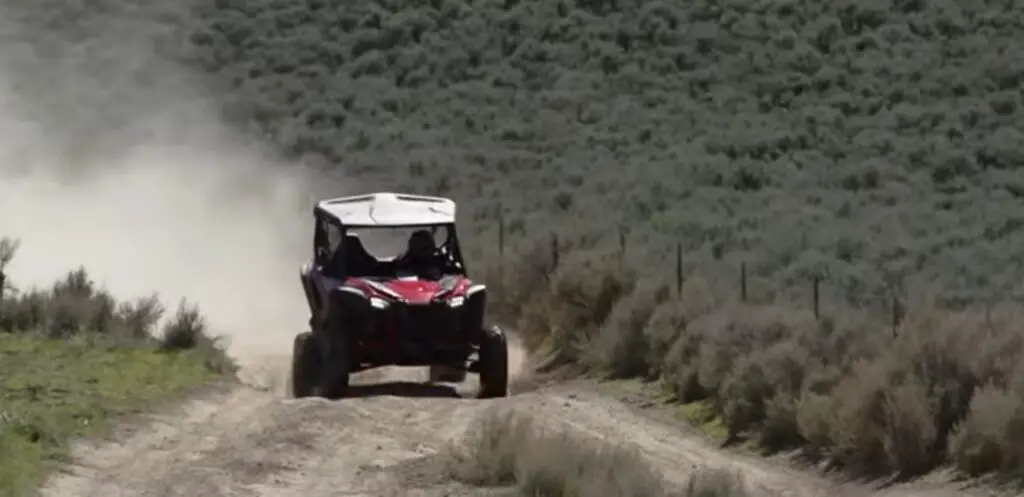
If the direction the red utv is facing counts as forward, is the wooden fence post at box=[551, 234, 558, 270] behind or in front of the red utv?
behind

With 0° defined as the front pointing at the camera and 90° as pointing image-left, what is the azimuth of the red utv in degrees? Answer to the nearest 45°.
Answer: approximately 0°

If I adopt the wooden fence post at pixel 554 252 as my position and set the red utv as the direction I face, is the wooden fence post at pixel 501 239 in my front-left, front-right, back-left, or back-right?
back-right

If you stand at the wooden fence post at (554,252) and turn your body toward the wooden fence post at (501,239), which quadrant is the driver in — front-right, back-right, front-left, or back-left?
back-left

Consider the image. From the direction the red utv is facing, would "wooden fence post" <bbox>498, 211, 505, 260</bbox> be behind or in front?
behind
